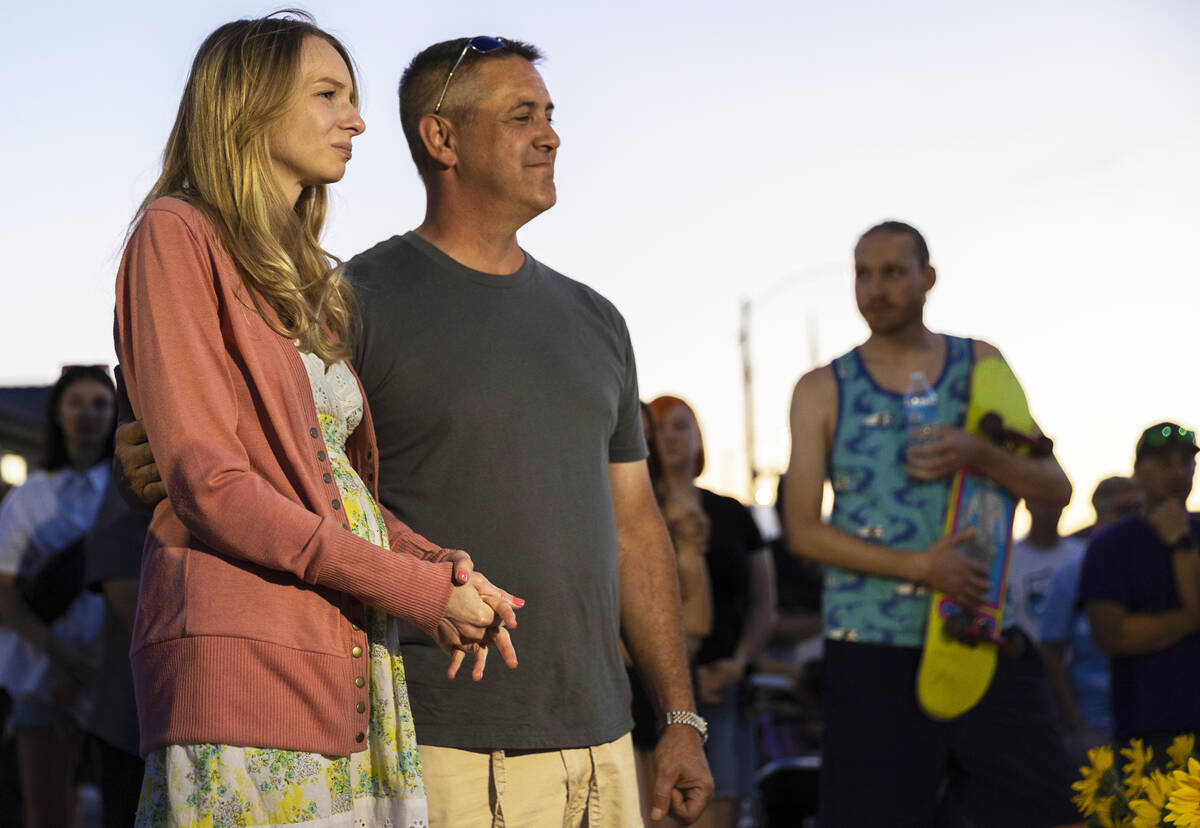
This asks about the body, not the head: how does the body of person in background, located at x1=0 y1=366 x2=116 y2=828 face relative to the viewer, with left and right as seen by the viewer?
facing the viewer and to the right of the viewer

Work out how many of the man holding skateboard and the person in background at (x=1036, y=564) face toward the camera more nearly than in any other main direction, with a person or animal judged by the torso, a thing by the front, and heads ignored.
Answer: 2

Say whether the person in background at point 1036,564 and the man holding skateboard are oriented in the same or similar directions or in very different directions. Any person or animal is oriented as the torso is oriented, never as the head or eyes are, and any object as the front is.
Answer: same or similar directions

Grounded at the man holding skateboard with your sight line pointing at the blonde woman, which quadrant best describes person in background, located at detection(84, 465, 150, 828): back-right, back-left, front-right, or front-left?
front-right

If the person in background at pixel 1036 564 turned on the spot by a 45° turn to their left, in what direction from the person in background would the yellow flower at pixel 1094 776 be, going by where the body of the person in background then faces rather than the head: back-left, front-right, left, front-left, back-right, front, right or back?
front-right

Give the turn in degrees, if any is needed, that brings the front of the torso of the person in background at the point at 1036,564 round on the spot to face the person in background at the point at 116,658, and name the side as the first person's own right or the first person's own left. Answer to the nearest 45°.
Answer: approximately 45° to the first person's own right

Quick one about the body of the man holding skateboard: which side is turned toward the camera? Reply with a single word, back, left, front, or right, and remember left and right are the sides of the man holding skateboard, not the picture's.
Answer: front

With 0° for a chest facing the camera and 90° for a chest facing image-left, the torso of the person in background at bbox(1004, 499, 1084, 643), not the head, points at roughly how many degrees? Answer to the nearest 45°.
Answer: approximately 0°

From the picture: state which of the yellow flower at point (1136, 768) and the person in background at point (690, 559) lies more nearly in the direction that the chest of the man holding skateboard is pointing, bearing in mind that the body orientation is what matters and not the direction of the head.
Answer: the yellow flower

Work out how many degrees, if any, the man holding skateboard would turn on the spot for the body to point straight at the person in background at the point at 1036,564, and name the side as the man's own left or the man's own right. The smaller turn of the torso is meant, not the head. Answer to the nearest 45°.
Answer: approximately 180°

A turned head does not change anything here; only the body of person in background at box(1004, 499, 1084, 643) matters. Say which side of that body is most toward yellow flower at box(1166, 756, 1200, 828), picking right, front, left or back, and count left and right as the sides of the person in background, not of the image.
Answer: front

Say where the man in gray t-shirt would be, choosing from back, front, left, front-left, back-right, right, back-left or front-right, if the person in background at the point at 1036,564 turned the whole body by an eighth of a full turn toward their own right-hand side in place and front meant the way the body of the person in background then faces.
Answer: front-left

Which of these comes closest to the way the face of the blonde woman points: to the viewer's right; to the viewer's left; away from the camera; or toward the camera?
to the viewer's right

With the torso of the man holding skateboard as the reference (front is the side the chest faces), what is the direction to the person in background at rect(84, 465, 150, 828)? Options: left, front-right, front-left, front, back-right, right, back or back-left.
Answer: right

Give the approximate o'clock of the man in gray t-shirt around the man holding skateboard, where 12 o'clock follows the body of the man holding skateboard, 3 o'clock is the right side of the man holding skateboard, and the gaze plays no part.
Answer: The man in gray t-shirt is roughly at 1 o'clock from the man holding skateboard.

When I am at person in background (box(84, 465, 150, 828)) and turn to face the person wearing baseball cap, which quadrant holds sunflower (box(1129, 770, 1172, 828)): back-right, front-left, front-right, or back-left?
front-right
